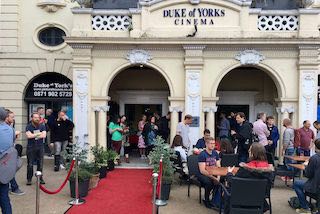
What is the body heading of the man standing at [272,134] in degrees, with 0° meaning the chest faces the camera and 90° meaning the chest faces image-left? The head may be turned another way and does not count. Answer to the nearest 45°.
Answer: approximately 45°
